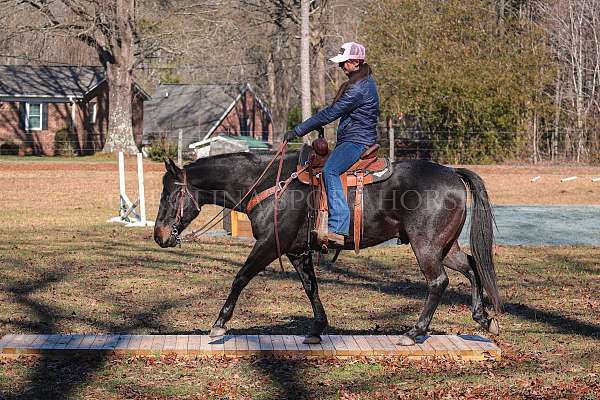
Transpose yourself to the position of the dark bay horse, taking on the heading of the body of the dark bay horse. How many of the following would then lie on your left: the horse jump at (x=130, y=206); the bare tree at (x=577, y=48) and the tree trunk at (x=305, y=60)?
0

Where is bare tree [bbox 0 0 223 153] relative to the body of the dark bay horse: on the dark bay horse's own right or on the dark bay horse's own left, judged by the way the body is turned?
on the dark bay horse's own right

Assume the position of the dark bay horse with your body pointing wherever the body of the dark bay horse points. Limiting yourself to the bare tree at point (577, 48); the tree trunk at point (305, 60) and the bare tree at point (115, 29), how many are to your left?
0

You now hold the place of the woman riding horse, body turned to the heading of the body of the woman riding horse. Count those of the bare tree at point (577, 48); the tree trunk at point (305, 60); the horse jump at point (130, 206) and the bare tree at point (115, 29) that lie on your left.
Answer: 0

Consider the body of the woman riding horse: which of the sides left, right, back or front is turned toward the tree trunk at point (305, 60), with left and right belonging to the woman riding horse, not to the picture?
right

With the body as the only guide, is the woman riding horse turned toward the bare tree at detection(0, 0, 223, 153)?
no

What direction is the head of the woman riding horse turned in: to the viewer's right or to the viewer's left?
to the viewer's left

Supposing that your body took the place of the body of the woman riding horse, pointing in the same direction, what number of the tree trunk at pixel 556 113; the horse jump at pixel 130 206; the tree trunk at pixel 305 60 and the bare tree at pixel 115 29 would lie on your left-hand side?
0

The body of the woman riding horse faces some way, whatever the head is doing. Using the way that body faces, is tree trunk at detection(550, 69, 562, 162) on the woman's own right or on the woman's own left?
on the woman's own right

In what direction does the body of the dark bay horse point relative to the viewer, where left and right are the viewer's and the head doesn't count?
facing to the left of the viewer

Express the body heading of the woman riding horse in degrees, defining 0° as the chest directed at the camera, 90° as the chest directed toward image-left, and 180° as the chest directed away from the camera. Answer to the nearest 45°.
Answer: approximately 90°

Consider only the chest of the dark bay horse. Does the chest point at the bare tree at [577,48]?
no
